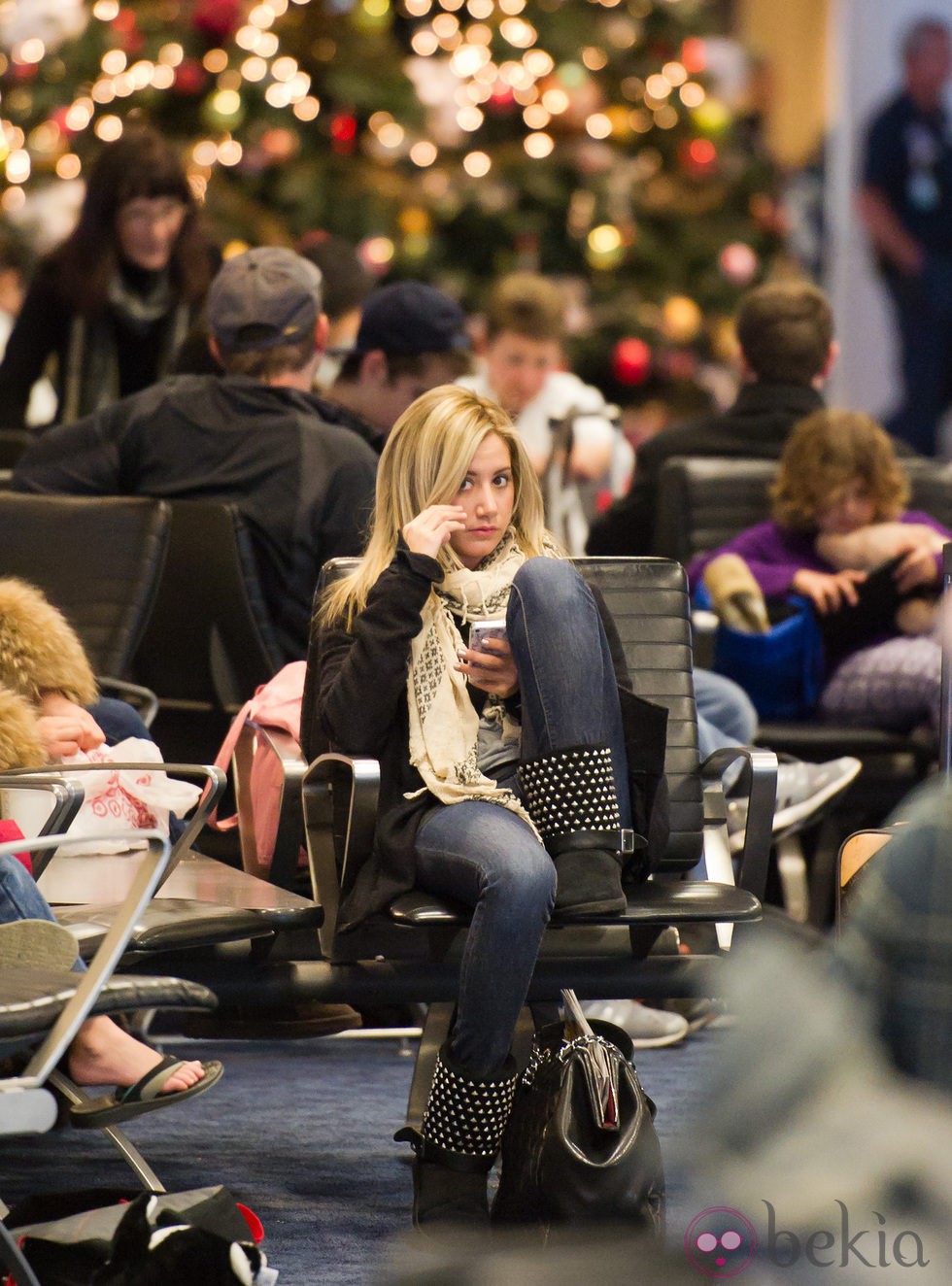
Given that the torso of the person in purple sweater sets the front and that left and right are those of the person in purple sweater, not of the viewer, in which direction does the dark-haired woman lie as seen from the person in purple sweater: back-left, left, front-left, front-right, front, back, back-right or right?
right

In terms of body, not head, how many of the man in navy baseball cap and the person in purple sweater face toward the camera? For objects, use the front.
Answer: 1

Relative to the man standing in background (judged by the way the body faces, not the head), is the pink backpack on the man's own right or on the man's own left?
on the man's own right

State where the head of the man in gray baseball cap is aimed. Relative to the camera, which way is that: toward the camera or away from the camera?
away from the camera

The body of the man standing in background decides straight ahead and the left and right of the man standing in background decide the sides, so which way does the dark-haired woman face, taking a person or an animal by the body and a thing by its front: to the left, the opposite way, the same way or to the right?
the same way

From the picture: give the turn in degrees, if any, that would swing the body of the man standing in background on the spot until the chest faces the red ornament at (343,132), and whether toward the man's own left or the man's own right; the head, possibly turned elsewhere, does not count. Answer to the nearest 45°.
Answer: approximately 90° to the man's own right

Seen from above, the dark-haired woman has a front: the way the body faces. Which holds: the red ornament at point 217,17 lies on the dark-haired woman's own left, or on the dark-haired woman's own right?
on the dark-haired woman's own left

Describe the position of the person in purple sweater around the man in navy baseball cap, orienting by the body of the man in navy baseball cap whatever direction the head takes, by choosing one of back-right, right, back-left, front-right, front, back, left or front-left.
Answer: front

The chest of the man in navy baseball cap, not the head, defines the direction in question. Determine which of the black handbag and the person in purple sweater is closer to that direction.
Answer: the person in purple sweater

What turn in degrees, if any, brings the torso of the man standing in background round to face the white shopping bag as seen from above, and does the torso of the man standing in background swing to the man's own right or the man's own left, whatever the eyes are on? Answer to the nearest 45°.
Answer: approximately 45° to the man's own right

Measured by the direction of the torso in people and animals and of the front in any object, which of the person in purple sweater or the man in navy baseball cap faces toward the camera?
the person in purple sweater

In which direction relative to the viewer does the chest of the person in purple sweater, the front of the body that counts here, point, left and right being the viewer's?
facing the viewer

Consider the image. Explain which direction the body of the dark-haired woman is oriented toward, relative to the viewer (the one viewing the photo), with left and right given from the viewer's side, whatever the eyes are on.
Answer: facing the viewer and to the right of the viewer

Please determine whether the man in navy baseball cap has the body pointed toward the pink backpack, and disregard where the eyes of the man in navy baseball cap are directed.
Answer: no

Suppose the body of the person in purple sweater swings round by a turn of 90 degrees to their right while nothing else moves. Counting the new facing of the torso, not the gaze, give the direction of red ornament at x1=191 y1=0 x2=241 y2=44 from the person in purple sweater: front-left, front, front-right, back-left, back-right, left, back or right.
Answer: front-right

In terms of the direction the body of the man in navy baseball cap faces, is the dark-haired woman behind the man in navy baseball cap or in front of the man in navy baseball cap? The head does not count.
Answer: behind
